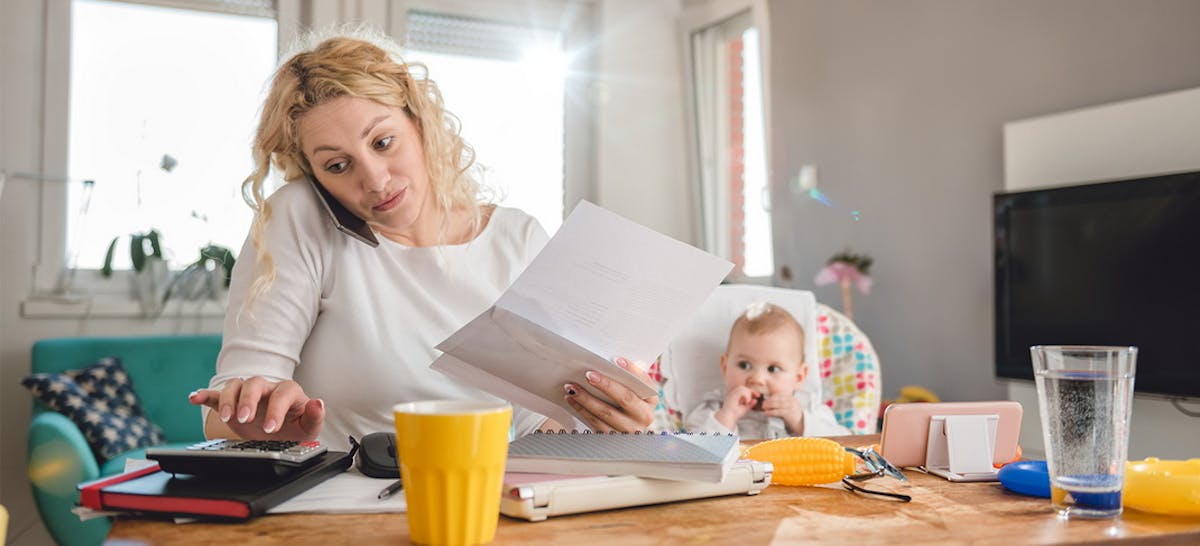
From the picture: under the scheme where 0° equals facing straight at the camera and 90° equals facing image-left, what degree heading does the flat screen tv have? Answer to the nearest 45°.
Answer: approximately 45°

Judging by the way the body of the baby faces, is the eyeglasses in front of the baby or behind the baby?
in front

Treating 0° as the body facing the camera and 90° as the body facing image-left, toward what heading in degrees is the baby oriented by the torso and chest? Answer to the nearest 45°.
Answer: approximately 0°

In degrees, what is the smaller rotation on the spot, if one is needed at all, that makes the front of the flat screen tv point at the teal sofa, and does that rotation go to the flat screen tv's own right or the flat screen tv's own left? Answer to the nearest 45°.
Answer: approximately 45° to the flat screen tv's own right

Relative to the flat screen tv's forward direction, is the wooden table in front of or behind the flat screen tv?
in front

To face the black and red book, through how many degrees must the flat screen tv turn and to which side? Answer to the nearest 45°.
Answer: approximately 45° to its left

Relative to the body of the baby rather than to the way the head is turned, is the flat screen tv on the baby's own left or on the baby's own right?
on the baby's own left

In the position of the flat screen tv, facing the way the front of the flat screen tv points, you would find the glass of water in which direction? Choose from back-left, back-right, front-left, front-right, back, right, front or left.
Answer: front-left
